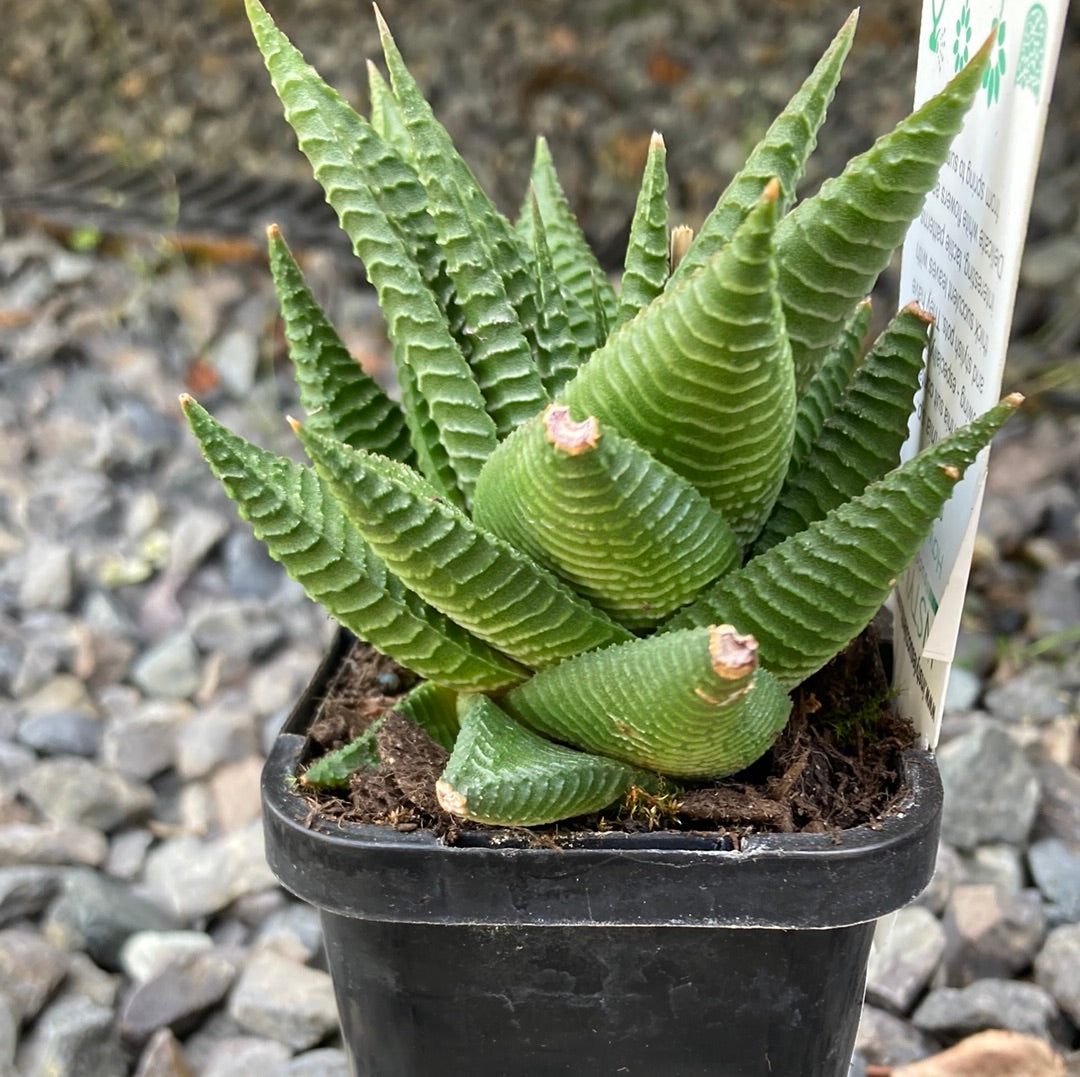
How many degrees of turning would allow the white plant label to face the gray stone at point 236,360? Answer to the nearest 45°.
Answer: approximately 90° to its right

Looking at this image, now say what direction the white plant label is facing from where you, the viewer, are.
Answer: facing the viewer and to the left of the viewer

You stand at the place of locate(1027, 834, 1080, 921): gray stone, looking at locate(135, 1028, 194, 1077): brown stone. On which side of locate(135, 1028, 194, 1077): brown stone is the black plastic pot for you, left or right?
left

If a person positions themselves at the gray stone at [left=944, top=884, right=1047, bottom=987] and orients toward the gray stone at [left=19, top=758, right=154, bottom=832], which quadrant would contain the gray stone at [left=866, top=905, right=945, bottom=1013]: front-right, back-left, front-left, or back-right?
front-left
